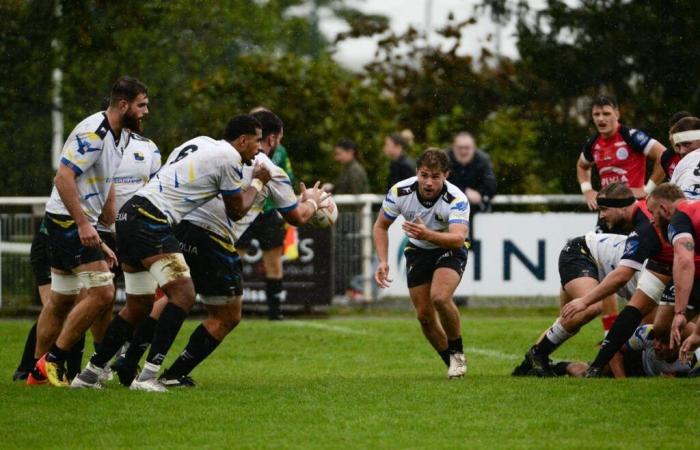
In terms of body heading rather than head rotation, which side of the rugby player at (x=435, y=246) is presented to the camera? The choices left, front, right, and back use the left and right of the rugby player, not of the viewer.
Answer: front

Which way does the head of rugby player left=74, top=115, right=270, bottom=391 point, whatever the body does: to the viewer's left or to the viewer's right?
to the viewer's right

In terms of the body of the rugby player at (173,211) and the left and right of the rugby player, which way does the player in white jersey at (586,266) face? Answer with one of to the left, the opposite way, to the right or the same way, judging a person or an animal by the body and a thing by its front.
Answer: the same way

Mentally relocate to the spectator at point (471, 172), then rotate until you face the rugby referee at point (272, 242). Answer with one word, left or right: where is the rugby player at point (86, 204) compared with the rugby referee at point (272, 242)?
left

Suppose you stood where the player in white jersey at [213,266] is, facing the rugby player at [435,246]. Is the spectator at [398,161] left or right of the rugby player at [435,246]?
left

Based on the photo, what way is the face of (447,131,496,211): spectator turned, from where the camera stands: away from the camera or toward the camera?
toward the camera

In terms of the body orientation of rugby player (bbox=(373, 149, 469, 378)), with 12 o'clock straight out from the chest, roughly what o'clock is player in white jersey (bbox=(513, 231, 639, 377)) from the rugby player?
The player in white jersey is roughly at 8 o'clock from the rugby player.

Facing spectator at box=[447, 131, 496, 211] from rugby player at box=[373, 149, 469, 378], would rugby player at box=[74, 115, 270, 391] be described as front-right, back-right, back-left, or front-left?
back-left

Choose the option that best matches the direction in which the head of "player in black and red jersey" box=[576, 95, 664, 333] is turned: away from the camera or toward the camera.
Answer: toward the camera

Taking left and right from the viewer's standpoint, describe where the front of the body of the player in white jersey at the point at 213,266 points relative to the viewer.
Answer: facing to the right of the viewer

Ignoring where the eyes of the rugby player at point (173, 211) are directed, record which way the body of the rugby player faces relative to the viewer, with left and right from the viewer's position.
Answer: facing to the right of the viewer

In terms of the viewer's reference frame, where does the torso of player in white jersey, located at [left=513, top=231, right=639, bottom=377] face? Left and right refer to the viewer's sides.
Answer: facing to the right of the viewer
